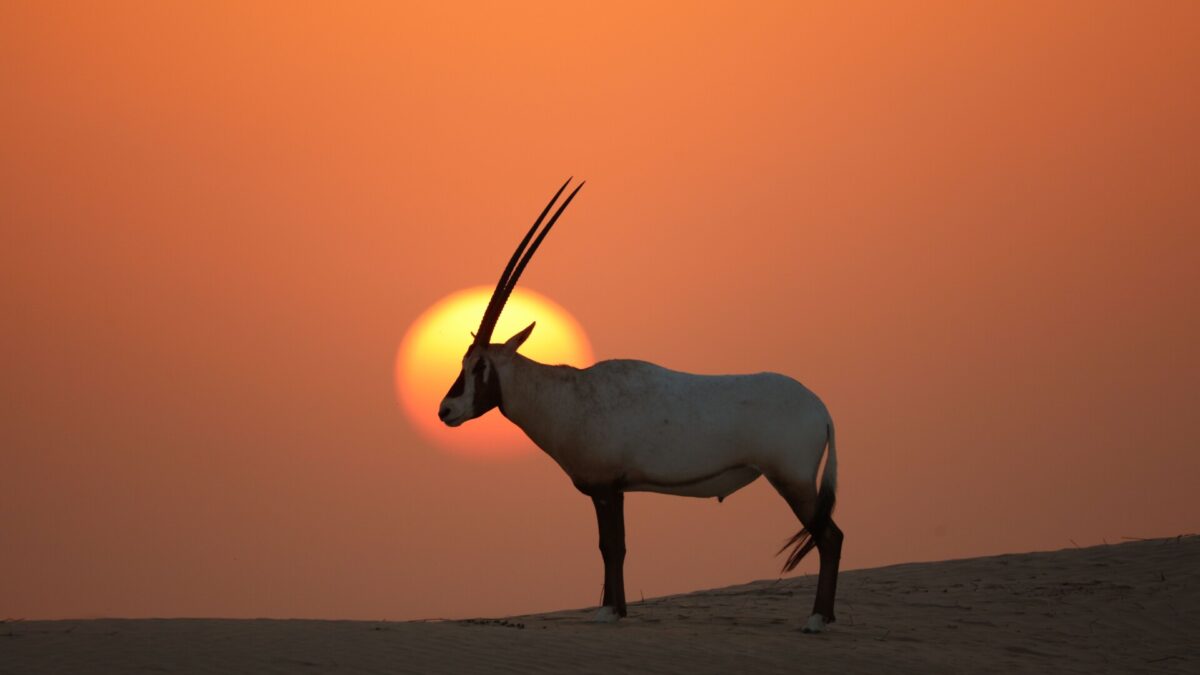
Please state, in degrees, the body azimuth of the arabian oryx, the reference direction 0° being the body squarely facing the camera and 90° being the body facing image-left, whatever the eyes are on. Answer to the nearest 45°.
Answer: approximately 90°
